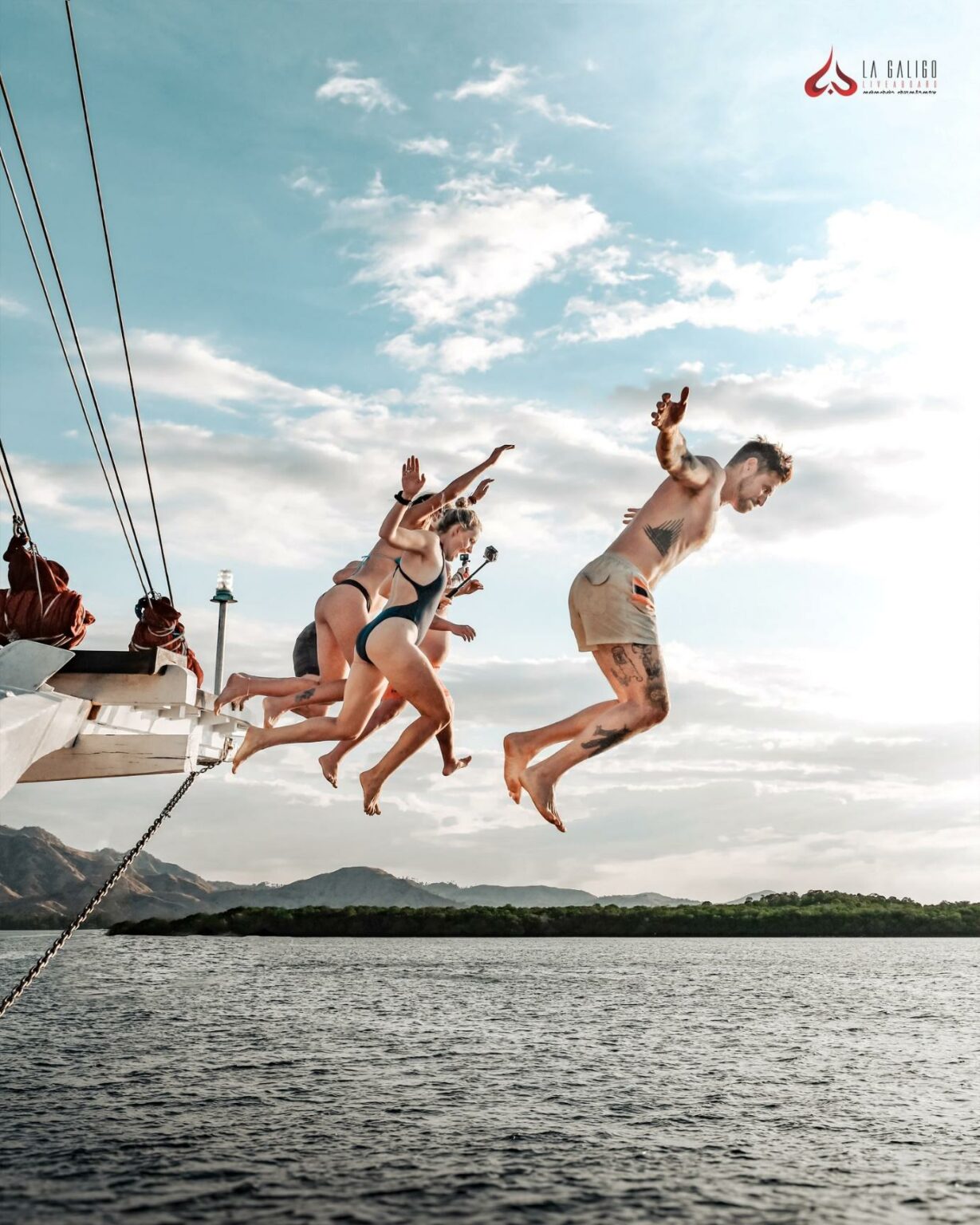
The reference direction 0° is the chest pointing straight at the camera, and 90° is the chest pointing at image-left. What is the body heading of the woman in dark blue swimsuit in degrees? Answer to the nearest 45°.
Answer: approximately 270°

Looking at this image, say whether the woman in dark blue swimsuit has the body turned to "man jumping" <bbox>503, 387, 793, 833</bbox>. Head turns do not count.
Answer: yes

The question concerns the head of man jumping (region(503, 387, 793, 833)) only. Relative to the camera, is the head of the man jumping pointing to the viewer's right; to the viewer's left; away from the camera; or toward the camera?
to the viewer's right

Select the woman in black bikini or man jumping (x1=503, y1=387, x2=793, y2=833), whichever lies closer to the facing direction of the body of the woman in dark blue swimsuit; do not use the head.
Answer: the man jumping
